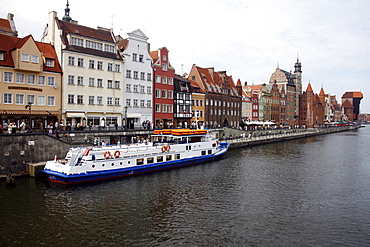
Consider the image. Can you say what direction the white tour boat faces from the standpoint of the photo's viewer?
facing away from the viewer and to the right of the viewer
